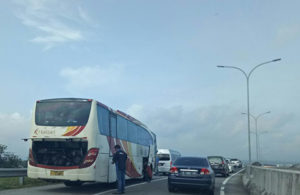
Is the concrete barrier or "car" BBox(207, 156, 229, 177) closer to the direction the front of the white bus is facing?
the car

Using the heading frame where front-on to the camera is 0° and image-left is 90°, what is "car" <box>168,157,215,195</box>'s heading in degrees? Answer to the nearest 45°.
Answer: approximately 180°

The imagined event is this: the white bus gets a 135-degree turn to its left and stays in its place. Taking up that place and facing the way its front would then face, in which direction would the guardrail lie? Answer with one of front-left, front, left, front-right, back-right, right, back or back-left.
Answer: front-right

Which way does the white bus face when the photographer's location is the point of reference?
facing away from the viewer and to the right of the viewer

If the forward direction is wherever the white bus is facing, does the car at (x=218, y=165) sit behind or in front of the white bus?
in front

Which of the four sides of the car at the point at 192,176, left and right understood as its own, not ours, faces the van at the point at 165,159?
front

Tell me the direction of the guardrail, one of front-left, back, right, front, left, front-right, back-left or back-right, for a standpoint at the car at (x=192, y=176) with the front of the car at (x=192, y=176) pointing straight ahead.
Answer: left
